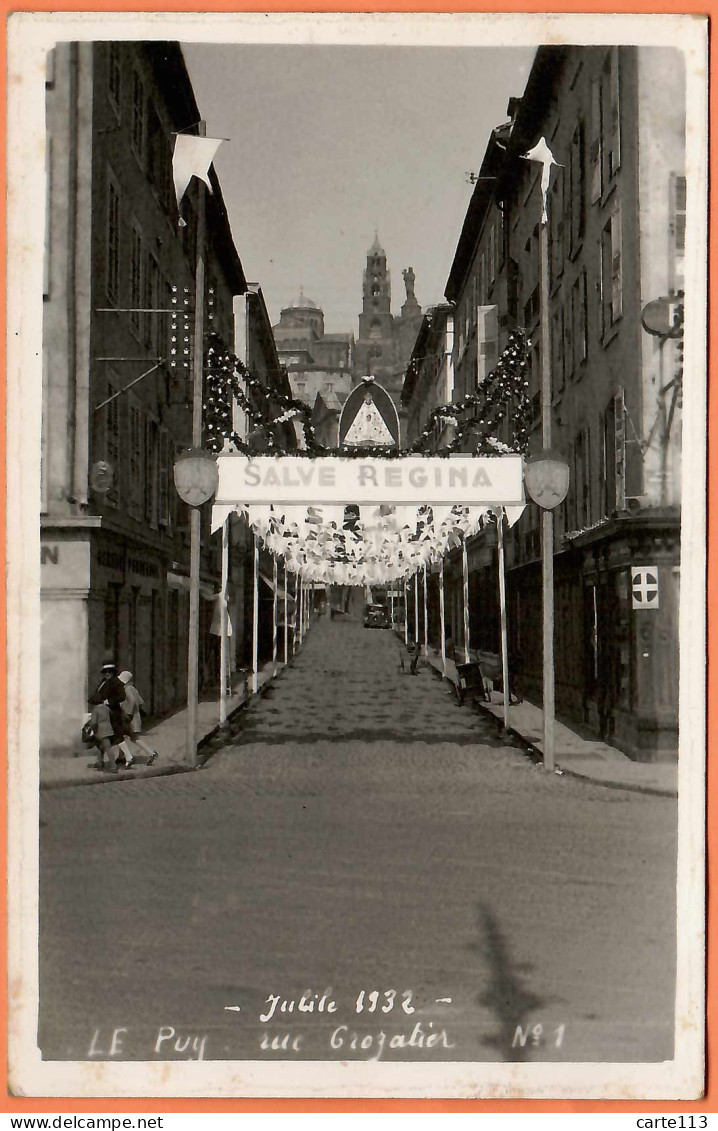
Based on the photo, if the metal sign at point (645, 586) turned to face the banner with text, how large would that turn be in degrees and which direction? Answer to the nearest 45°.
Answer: approximately 45° to its right

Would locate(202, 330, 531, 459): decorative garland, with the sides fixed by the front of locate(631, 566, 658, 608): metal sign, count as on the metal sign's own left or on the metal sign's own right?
on the metal sign's own right

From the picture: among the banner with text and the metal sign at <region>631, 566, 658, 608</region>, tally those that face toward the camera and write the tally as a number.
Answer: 2
